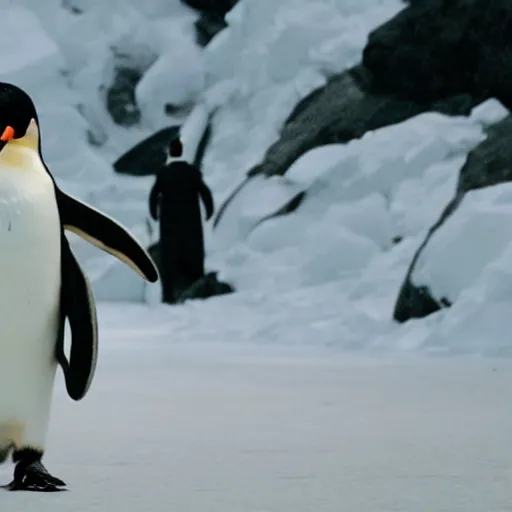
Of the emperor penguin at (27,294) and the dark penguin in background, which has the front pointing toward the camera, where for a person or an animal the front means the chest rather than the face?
the emperor penguin

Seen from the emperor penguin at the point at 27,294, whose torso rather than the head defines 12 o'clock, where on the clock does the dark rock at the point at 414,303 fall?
The dark rock is roughly at 7 o'clock from the emperor penguin.

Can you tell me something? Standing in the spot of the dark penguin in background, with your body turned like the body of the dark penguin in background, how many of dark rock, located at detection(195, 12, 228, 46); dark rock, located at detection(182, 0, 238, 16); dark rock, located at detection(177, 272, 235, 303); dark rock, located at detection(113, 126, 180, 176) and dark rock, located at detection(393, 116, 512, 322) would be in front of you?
3

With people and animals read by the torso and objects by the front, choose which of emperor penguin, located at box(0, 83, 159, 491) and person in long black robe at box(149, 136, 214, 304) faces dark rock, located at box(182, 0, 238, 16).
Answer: the person in long black robe

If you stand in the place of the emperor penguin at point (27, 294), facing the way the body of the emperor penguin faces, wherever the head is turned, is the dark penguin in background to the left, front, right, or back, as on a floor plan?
back

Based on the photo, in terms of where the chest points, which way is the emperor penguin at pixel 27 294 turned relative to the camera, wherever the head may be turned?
toward the camera

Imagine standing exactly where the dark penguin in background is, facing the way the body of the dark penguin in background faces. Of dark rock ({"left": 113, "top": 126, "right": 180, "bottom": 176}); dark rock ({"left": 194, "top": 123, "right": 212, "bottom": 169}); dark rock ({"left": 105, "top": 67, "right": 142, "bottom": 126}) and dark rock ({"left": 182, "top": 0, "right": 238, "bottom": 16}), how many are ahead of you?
4

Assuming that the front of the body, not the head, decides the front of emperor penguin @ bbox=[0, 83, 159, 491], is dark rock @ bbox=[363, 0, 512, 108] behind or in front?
behind

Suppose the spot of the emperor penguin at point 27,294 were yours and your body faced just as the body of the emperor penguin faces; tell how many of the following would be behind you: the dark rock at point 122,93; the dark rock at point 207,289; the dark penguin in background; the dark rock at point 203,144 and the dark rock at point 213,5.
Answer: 5

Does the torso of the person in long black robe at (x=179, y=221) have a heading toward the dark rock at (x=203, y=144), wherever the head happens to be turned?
yes

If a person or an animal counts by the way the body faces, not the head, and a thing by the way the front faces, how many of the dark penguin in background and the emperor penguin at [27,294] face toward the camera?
1

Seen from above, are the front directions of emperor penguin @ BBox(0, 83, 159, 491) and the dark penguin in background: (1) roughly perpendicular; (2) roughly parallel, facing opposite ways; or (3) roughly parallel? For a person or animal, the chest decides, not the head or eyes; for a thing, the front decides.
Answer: roughly parallel, facing opposite ways

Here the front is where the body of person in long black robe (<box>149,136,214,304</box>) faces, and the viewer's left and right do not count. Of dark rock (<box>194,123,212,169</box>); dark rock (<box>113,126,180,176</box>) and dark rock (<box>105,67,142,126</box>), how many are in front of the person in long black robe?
3

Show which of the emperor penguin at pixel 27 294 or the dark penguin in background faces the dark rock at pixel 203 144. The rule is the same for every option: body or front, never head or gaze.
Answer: the dark penguin in background

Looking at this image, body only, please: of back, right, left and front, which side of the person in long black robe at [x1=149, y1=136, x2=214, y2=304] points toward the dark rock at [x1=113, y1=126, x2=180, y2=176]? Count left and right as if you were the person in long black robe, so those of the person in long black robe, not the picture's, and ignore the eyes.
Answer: front

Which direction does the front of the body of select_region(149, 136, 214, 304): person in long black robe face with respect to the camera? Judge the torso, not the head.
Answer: away from the camera

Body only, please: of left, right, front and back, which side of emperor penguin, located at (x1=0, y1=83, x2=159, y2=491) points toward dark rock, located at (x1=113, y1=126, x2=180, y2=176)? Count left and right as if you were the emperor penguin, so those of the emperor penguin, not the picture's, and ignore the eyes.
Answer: back

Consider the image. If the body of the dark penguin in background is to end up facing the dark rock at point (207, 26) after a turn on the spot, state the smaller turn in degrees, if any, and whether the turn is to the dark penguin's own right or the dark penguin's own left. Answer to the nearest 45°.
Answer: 0° — it already faces it
